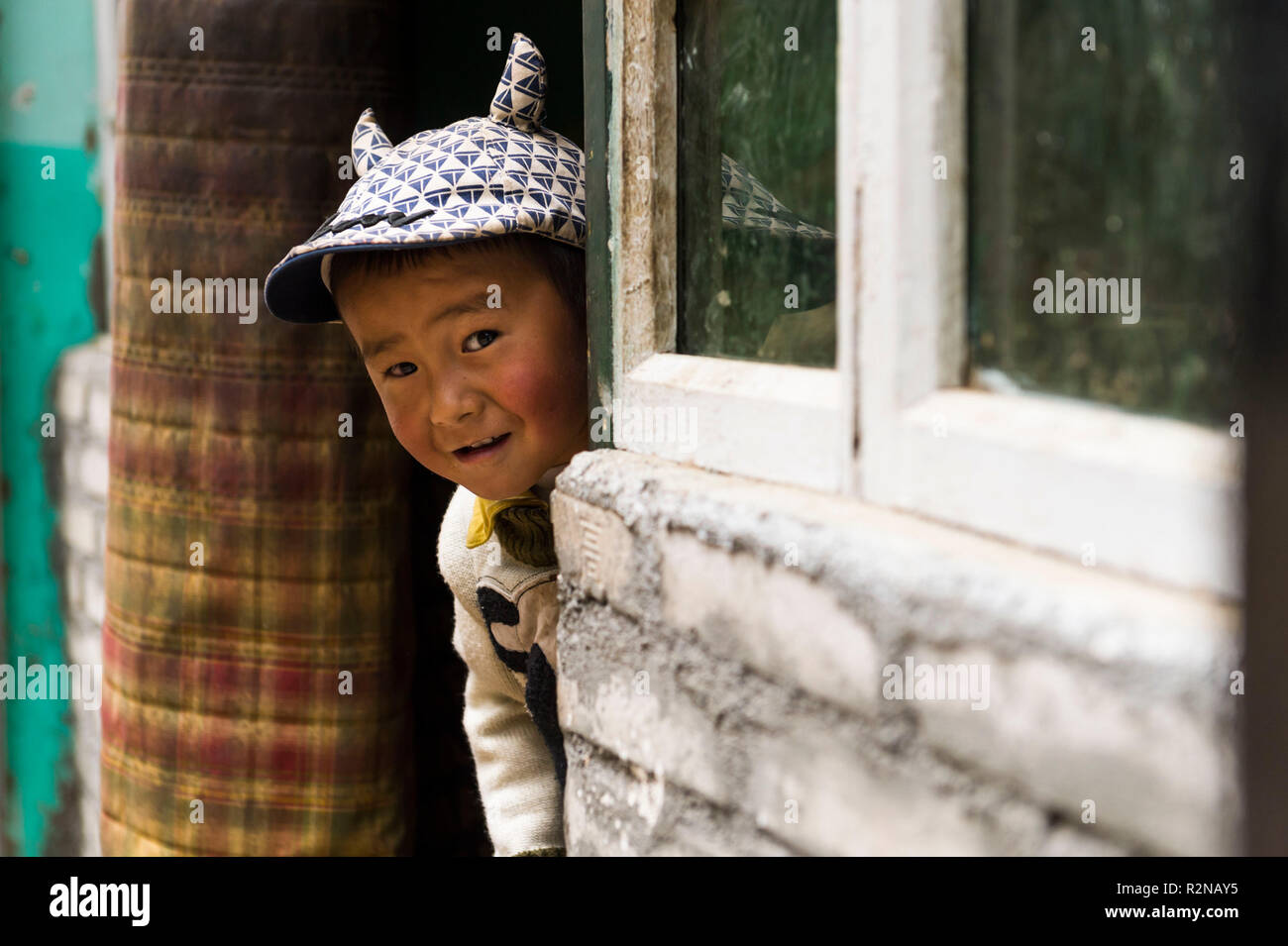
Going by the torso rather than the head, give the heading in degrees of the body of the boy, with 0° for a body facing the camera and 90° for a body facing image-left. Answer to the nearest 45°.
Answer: approximately 0°

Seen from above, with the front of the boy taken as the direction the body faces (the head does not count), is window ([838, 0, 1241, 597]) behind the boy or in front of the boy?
in front
